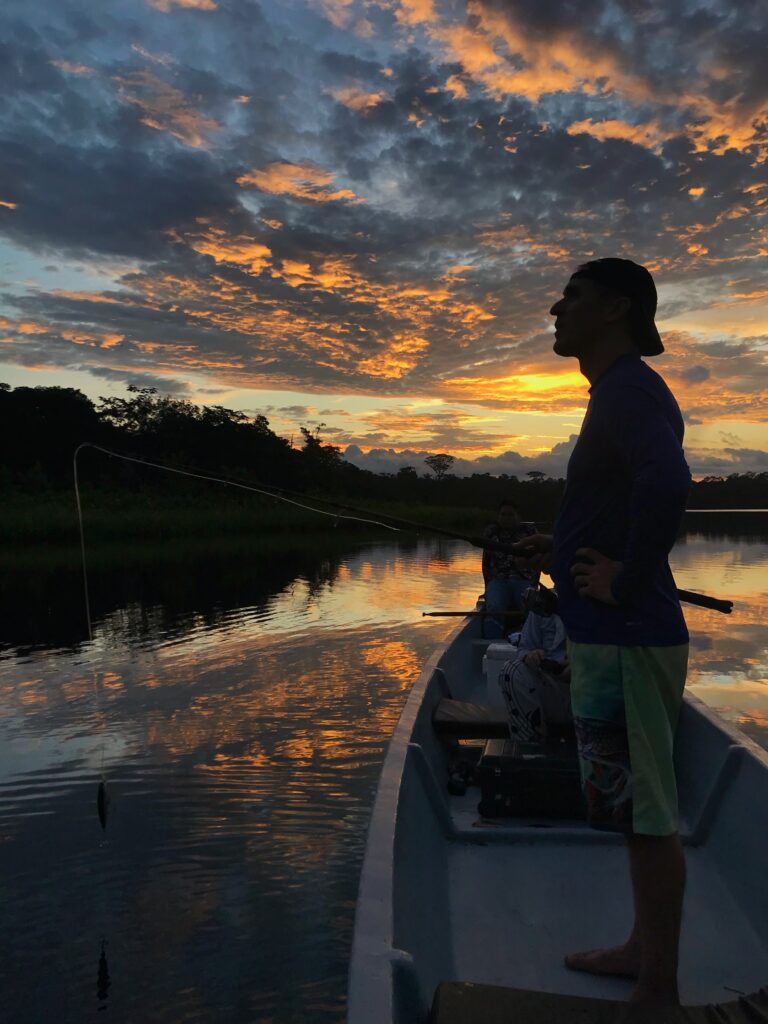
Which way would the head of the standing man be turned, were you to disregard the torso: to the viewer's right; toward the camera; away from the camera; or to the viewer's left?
to the viewer's left

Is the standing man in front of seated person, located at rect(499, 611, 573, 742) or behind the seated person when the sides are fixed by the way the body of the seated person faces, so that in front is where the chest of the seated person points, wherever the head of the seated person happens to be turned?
in front

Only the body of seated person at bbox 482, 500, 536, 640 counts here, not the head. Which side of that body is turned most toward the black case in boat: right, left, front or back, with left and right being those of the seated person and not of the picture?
front

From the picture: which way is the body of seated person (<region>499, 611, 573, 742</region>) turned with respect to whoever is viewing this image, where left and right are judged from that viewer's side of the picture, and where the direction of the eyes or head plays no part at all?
facing the viewer

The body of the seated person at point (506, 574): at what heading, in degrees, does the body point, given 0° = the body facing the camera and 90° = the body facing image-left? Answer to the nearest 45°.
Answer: approximately 0°

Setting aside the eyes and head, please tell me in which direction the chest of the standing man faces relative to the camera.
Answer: to the viewer's left

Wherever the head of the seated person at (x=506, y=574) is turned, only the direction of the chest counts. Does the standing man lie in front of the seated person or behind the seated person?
in front

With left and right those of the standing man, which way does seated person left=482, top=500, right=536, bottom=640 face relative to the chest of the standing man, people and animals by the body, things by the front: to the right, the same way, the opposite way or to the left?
to the left

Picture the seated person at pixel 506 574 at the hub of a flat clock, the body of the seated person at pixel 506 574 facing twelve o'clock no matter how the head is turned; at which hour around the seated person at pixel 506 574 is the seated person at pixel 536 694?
the seated person at pixel 536 694 is roughly at 12 o'clock from the seated person at pixel 506 574.

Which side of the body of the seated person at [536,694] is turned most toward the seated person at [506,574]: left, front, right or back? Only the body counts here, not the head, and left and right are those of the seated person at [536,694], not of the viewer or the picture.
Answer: back

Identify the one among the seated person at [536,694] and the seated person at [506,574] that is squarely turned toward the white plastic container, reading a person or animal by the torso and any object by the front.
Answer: the seated person at [506,574]

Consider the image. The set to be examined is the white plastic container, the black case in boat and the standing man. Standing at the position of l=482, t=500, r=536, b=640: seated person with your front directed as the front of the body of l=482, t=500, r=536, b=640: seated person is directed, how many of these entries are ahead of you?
3

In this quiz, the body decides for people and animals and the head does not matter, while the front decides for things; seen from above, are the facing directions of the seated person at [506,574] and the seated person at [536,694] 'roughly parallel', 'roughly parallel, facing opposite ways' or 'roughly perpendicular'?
roughly parallel
